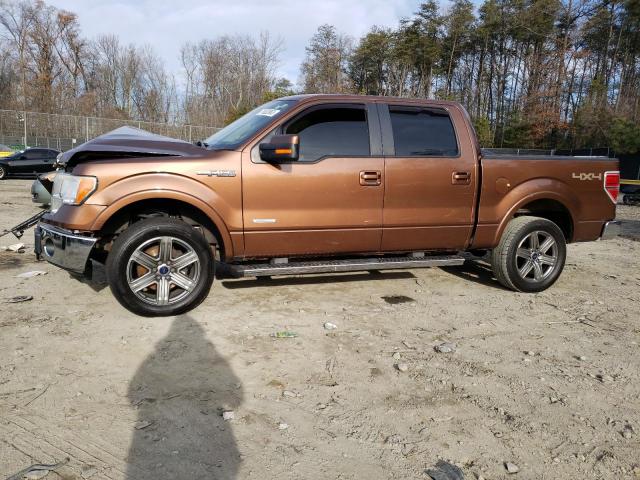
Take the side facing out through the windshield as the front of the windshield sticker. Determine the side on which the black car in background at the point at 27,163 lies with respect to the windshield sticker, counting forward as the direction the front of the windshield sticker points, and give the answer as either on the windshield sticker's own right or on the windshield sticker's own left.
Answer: on the windshield sticker's own right

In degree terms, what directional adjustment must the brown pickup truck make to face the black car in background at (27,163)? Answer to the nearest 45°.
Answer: approximately 45° to its right

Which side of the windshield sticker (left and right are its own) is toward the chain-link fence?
right

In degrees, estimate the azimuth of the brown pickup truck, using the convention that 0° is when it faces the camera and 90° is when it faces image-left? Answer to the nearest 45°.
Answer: approximately 90°

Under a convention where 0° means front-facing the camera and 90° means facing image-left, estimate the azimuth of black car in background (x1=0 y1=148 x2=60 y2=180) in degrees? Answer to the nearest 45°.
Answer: approximately 90°

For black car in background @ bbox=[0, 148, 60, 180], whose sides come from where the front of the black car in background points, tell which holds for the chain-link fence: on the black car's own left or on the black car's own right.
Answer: on the black car's own right

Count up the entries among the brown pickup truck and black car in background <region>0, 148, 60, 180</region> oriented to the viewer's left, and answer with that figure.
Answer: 2

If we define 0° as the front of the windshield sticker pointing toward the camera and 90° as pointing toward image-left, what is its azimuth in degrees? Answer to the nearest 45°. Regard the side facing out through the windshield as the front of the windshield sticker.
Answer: approximately 45°

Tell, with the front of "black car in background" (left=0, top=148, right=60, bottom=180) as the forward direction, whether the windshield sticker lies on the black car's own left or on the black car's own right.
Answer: on the black car's own left
